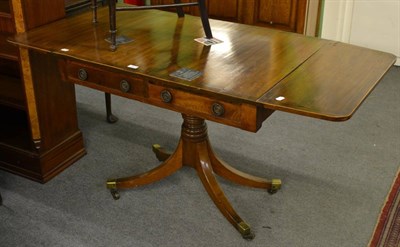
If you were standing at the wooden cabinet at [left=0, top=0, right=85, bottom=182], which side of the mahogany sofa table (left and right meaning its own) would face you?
right

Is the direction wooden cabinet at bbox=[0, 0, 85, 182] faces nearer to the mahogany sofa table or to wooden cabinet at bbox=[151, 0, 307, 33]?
the mahogany sofa table

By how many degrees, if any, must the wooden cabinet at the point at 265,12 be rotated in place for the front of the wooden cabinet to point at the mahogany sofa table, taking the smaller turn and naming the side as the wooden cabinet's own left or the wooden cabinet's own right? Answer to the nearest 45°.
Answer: approximately 45° to the wooden cabinet's own left

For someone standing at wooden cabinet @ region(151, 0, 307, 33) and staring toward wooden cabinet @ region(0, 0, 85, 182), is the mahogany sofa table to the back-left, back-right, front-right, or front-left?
front-left

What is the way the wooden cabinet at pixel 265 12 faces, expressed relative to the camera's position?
facing the viewer and to the left of the viewer

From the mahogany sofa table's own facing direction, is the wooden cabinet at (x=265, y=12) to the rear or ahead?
to the rear

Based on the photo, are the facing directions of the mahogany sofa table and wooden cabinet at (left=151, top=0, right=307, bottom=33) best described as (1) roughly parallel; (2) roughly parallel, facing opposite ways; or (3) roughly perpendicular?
roughly parallel
